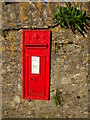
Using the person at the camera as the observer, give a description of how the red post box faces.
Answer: facing the viewer
